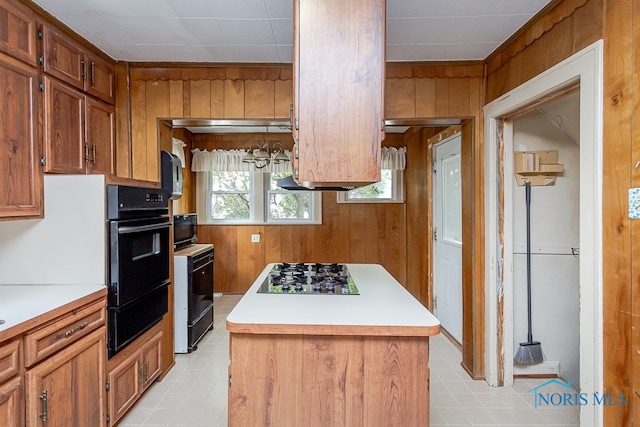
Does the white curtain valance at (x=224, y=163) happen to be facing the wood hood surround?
yes

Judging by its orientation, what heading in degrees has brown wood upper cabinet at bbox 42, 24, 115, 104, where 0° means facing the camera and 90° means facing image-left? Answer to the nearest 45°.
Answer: approximately 315°

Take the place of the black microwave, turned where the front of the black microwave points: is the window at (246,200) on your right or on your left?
on your left

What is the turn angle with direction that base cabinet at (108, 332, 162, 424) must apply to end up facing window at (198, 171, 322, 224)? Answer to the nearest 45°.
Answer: approximately 90° to its left

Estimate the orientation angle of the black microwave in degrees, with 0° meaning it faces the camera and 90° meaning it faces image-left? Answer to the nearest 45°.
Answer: approximately 315°

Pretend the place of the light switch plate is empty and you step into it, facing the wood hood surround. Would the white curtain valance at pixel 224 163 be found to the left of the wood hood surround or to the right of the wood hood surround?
right

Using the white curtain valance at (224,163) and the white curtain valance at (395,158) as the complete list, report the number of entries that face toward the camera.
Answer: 2
